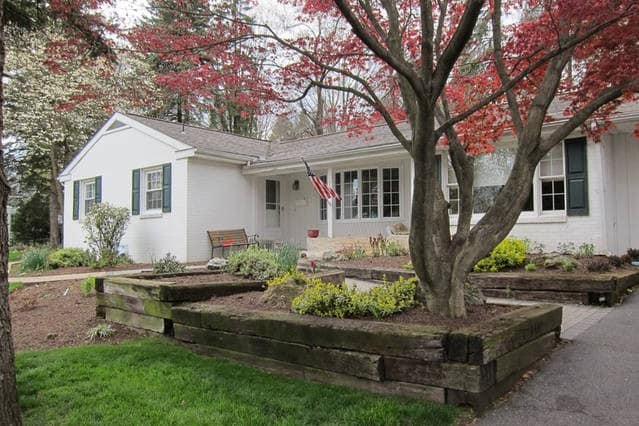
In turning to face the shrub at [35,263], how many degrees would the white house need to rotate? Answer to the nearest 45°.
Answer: approximately 45° to its right

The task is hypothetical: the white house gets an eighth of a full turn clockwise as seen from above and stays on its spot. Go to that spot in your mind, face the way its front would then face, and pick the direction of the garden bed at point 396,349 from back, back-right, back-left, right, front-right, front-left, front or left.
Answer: left

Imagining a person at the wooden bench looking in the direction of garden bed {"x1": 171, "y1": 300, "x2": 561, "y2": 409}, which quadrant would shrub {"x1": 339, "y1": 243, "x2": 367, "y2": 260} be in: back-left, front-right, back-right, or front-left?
front-left

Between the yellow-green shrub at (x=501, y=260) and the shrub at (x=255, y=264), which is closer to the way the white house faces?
the shrub

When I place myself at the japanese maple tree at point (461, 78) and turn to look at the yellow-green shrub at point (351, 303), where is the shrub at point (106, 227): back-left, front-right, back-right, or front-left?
front-right

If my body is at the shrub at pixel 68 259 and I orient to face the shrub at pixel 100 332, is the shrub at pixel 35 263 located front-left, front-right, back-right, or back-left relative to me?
back-right

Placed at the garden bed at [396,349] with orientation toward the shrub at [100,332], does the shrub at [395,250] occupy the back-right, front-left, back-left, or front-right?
front-right

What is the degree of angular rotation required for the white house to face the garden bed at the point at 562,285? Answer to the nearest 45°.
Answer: approximately 90° to its left

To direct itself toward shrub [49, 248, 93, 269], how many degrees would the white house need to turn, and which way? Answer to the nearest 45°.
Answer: approximately 45° to its right

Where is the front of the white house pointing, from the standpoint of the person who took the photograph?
facing the viewer and to the left of the viewer

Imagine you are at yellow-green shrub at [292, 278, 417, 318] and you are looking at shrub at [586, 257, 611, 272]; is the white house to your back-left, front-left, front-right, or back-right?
front-left
